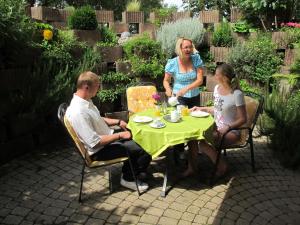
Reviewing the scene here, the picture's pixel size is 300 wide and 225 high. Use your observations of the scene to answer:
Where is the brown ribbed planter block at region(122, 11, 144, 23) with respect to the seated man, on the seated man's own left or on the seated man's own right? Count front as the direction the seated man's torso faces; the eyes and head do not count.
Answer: on the seated man's own left

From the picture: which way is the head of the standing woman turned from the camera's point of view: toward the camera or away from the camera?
toward the camera

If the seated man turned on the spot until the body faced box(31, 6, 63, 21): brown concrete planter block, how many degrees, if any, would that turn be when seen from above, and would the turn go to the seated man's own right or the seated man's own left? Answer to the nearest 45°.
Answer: approximately 90° to the seated man's own left

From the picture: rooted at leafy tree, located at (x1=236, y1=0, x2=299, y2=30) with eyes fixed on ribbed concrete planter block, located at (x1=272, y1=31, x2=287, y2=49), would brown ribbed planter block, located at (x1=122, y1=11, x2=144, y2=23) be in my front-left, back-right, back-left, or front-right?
back-right

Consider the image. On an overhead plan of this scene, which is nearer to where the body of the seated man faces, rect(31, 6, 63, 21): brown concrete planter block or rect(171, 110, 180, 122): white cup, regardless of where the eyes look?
the white cup

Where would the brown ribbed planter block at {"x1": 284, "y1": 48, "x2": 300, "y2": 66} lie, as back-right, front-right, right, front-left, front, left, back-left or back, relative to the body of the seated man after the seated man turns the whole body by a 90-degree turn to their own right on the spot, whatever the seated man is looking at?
back-left

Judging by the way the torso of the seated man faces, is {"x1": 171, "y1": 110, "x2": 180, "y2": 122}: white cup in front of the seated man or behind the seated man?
in front

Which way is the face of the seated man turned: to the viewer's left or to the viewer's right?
to the viewer's right

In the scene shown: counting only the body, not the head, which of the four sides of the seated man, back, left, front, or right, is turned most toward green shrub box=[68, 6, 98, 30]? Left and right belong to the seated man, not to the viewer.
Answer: left

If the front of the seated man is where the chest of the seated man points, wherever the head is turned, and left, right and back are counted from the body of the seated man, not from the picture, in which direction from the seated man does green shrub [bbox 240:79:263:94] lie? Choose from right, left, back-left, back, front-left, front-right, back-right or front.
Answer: front-left

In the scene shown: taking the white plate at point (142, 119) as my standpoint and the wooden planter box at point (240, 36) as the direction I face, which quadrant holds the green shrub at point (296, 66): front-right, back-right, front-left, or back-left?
front-right

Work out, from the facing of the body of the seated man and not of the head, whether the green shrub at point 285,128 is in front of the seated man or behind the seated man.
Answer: in front

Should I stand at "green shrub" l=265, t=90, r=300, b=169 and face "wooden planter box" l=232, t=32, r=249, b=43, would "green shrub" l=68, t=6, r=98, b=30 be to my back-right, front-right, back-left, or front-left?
front-left

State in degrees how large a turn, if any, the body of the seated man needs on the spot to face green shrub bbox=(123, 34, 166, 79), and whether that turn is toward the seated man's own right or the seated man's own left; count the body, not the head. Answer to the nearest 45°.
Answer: approximately 90° to the seated man's own left

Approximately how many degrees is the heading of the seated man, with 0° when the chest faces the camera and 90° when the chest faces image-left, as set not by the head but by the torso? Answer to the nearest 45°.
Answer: approximately 270°

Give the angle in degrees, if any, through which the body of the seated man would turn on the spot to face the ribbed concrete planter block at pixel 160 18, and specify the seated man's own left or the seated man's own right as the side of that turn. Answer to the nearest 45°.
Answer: approximately 90° to the seated man's own left

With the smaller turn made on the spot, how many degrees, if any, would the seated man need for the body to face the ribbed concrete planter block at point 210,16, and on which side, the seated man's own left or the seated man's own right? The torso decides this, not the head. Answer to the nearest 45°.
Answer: approximately 45° to the seated man's own left
